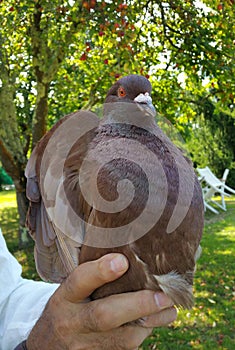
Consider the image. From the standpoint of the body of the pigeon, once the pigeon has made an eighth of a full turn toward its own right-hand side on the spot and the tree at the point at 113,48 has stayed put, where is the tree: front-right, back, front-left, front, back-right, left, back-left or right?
back

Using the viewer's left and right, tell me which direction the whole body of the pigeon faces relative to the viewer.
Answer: facing the viewer and to the right of the viewer
